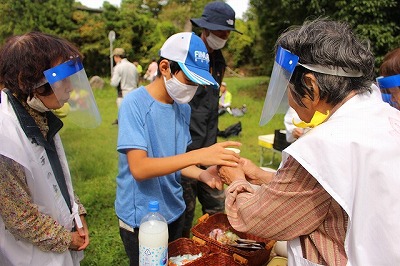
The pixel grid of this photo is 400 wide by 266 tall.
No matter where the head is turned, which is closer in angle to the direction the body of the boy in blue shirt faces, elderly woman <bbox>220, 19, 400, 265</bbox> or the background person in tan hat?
the elderly woman

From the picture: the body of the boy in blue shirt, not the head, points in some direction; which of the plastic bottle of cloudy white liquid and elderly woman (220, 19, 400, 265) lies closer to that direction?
the elderly woman

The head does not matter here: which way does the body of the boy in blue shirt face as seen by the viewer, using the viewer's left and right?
facing the viewer and to the right of the viewer

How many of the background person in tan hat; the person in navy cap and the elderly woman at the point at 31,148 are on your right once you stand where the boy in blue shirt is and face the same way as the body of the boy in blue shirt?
1

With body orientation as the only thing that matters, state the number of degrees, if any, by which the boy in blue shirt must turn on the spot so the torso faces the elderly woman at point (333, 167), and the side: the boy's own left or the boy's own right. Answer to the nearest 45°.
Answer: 0° — they already face them

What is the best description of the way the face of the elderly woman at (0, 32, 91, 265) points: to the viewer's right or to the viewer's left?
to the viewer's right

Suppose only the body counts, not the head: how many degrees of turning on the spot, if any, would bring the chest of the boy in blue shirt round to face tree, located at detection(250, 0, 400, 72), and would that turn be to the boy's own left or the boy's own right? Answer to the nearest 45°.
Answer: approximately 90° to the boy's own left

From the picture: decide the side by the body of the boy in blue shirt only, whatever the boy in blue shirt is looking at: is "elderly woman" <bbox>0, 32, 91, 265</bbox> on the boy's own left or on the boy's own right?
on the boy's own right

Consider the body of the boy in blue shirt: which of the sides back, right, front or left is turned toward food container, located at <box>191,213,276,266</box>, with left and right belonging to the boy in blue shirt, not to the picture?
front

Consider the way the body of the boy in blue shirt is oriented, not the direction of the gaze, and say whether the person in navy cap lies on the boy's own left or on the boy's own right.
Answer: on the boy's own left

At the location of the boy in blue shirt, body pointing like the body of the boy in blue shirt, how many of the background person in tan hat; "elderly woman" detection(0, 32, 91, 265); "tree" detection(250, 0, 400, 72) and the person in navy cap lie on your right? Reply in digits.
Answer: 1

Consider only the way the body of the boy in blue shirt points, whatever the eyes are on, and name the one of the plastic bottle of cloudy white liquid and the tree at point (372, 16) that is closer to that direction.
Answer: the plastic bottle of cloudy white liquid

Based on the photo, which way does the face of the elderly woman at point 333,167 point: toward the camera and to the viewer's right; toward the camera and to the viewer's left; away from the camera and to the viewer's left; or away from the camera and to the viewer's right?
away from the camera and to the viewer's left

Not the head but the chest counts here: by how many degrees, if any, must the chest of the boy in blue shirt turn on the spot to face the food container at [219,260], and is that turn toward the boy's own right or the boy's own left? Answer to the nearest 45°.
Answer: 0° — they already face it
